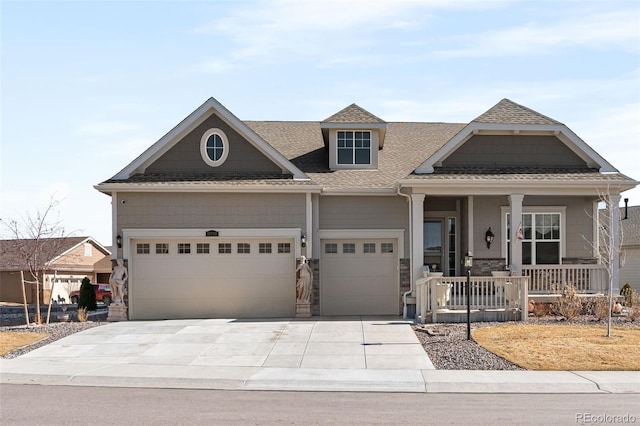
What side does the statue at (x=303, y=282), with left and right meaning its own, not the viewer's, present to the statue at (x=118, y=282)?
right

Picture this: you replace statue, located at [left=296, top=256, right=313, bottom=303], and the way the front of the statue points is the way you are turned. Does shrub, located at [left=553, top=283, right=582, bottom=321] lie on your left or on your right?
on your left

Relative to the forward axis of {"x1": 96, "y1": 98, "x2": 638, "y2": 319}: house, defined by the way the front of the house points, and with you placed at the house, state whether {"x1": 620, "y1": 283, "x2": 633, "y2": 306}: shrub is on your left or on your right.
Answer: on your left

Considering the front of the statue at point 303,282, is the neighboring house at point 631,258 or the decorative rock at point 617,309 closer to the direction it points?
the decorative rock

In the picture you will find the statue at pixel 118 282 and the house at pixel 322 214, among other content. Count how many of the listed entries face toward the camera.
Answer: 2

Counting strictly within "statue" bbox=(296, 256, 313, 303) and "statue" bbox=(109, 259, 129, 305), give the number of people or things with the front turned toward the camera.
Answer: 2

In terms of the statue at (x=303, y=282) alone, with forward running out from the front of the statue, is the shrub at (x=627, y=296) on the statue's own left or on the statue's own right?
on the statue's own left

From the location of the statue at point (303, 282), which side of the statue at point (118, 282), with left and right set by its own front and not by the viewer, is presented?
left

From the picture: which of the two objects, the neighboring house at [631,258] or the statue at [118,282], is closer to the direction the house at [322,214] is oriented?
the statue
